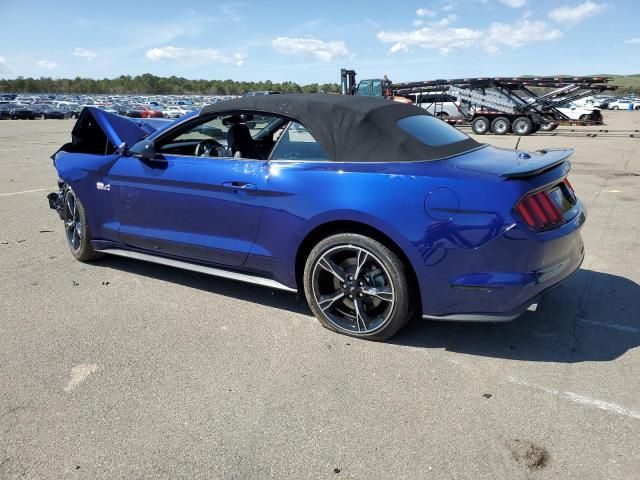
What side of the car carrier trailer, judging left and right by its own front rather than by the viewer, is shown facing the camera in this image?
left

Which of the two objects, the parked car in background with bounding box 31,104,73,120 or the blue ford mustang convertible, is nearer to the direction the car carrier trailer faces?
the parked car in background

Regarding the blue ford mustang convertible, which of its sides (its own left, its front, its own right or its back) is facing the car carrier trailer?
right

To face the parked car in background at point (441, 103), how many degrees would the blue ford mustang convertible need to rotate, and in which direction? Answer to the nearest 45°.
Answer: approximately 45° to its right

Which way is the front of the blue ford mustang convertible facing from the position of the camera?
facing away from the viewer and to the left of the viewer
